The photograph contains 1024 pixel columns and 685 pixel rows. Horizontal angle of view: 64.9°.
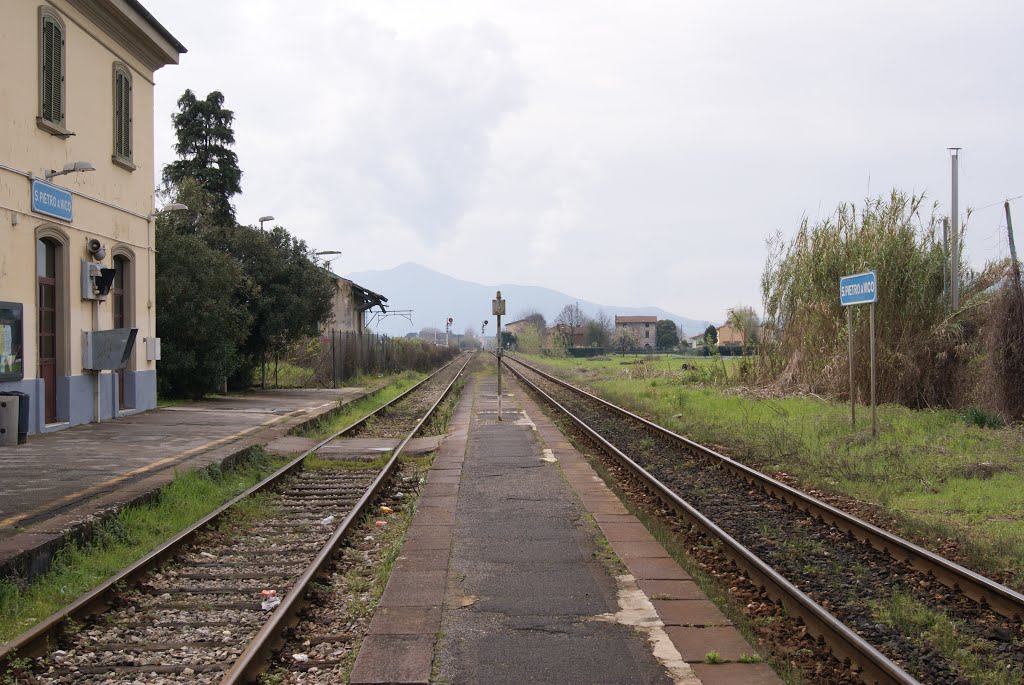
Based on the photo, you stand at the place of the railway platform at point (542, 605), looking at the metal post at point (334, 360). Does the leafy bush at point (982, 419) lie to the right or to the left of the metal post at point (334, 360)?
right

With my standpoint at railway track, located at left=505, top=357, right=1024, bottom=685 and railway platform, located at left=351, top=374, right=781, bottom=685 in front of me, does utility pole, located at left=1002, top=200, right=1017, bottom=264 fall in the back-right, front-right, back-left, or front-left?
back-right

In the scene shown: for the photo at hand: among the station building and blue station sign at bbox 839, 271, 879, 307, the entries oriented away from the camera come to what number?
0

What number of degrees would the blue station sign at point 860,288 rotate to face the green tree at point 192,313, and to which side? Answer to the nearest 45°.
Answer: approximately 45° to its right

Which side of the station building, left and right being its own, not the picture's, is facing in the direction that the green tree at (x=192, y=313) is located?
left

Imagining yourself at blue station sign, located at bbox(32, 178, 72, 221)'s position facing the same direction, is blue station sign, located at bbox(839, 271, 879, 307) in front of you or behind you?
in front

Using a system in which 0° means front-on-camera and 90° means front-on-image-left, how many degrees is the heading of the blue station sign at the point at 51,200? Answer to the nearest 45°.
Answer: approximately 315°

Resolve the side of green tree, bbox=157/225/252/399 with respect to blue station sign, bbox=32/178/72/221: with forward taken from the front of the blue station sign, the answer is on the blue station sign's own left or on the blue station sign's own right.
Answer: on the blue station sign's own left

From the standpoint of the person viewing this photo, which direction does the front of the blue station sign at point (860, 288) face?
facing the viewer and to the left of the viewer

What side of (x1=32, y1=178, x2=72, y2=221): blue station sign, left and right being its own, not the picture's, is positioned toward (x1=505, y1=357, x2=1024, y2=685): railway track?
front

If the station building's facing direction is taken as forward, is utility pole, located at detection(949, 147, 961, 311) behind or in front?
in front

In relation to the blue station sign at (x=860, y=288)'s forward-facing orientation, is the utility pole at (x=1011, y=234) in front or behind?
behind
